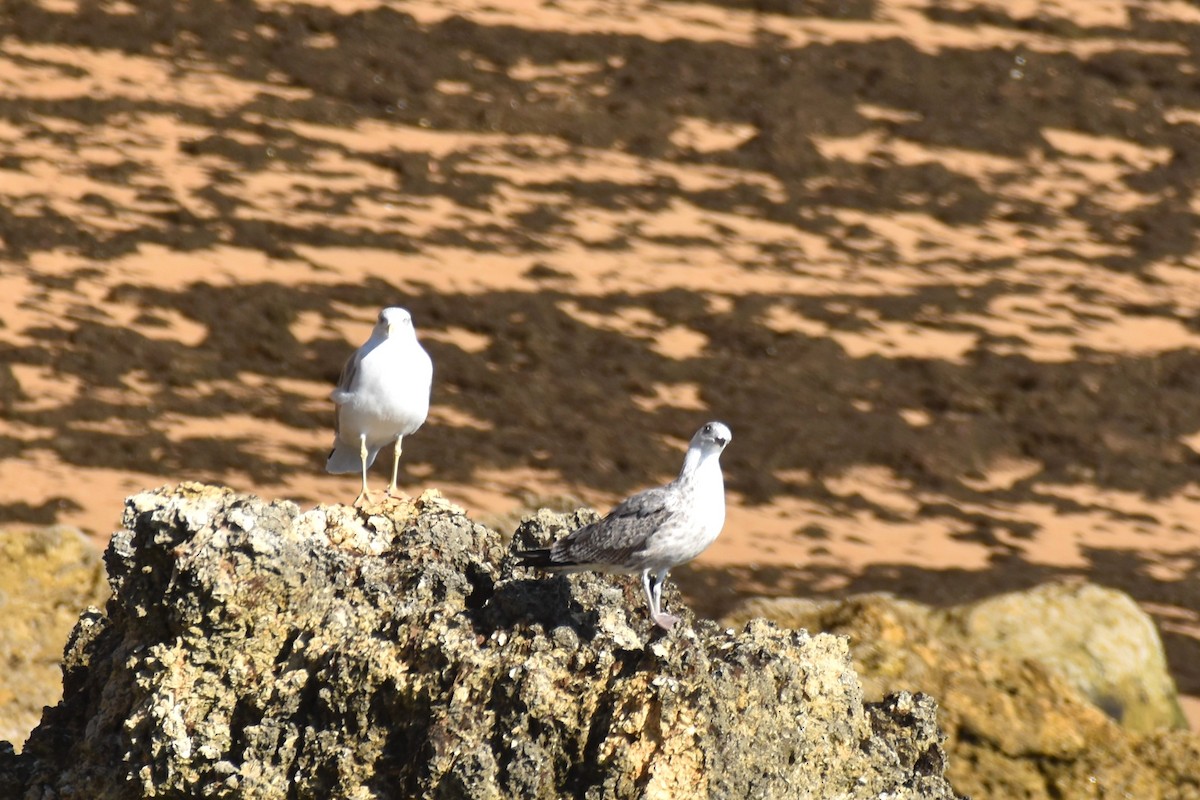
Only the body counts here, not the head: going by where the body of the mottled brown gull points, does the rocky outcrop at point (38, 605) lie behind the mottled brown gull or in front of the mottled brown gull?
behind

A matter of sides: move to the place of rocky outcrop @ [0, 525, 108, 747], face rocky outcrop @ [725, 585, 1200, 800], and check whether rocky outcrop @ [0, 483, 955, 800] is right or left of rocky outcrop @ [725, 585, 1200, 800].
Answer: right

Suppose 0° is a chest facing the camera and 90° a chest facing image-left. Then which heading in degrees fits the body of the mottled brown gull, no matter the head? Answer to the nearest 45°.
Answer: approximately 270°
